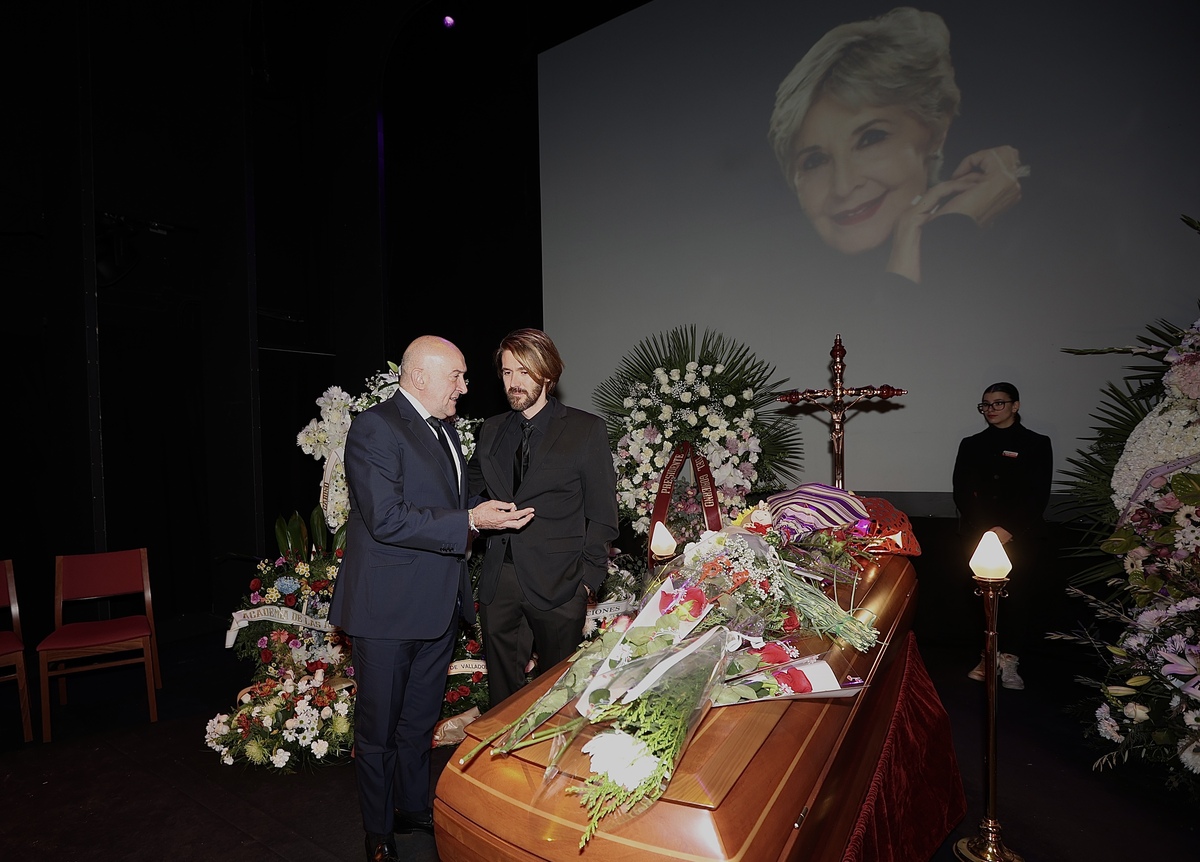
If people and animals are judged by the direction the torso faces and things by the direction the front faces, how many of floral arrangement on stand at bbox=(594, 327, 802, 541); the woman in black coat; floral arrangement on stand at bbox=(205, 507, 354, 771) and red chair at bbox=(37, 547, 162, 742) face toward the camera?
4

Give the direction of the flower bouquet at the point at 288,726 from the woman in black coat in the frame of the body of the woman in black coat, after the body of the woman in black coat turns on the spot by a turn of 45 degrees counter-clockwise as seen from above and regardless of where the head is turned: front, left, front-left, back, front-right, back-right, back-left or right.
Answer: right

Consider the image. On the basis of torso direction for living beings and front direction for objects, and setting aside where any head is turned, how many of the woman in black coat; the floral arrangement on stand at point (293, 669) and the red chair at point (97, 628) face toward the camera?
3

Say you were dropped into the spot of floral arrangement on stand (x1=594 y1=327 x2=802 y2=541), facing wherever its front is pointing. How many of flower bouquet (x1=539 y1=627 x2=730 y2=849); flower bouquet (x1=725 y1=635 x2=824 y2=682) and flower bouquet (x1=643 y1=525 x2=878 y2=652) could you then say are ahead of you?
3

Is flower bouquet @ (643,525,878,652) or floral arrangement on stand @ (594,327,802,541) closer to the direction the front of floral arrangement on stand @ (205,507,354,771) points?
the flower bouquet

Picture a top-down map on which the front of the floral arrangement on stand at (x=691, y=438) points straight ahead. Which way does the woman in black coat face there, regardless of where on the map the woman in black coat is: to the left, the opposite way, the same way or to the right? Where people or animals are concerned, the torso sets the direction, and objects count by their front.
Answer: the same way

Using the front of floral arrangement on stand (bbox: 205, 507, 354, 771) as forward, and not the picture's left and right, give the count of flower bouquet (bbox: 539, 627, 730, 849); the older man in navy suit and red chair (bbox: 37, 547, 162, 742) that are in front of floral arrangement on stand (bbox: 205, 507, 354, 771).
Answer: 2

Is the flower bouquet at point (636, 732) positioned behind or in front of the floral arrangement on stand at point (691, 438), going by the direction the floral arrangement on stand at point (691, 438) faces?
in front

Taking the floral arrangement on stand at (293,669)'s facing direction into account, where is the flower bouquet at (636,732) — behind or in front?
in front

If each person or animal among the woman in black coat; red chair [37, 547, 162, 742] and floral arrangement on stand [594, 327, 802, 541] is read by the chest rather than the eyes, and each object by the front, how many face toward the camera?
3

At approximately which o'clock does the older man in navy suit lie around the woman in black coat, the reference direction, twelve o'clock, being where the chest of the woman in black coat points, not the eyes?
The older man in navy suit is roughly at 1 o'clock from the woman in black coat.

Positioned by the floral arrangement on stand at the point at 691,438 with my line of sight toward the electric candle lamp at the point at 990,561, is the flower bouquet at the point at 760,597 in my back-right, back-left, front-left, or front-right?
front-right

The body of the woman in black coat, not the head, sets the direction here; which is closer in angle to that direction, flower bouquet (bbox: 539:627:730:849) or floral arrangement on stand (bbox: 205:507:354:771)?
the flower bouquet

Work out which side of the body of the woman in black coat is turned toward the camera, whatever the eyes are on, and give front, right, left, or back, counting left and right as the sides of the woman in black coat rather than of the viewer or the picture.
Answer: front

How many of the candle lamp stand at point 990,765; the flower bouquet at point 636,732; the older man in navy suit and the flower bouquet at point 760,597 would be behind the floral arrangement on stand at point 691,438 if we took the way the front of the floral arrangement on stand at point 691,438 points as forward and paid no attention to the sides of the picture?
0

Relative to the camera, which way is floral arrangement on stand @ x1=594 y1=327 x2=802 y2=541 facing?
toward the camera

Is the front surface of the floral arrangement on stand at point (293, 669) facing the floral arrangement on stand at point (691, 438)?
no
